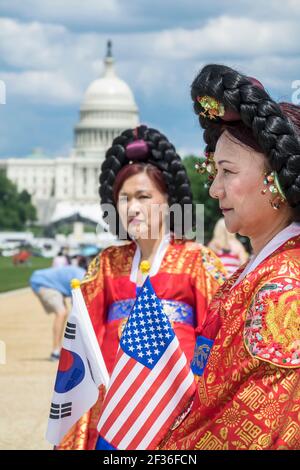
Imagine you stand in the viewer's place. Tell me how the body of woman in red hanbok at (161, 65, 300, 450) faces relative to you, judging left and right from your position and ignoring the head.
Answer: facing to the left of the viewer

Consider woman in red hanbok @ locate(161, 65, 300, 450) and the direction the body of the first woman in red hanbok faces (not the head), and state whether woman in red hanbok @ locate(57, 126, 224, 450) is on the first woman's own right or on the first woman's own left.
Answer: on the first woman's own right
